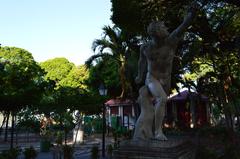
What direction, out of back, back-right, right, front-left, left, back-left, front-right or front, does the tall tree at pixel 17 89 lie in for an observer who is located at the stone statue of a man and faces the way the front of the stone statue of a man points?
back

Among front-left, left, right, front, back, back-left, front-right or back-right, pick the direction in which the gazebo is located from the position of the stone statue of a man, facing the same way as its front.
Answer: back-left

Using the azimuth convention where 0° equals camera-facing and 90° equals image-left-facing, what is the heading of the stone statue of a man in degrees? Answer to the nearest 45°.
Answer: approximately 315°

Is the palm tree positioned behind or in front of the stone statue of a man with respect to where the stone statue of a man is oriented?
behind
